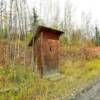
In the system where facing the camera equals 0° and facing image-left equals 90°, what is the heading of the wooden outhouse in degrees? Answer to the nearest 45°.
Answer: approximately 315°
